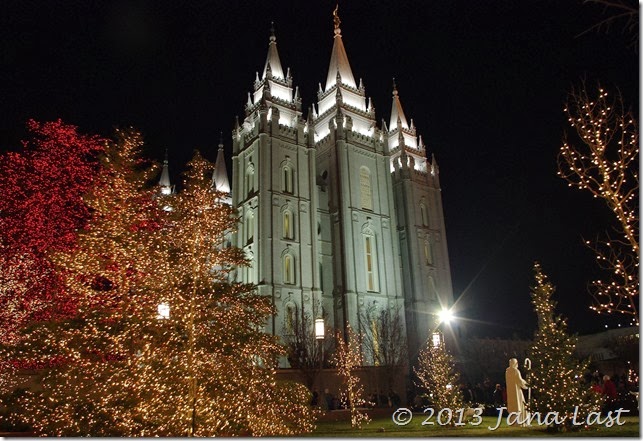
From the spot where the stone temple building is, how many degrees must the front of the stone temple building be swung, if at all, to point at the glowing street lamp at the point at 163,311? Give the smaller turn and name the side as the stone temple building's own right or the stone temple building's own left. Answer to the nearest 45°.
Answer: approximately 45° to the stone temple building's own right

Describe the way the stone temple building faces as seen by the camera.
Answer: facing the viewer and to the right of the viewer

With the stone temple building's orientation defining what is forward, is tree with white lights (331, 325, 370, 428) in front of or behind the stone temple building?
in front

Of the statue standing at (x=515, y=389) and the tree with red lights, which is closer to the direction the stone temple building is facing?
the statue standing

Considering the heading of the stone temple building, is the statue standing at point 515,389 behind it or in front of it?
in front

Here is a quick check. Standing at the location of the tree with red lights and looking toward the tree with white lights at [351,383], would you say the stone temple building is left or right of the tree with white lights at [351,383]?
left

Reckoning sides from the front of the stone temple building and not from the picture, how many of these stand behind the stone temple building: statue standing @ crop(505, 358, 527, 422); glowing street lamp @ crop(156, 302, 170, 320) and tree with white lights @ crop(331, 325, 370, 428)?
0

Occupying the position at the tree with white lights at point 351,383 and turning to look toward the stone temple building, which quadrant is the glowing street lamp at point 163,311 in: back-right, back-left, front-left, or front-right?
back-left

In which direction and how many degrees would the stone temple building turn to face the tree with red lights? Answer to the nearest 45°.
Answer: approximately 45° to its right

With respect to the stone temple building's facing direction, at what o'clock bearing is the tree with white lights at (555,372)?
The tree with white lights is roughly at 1 o'clock from the stone temple building.
